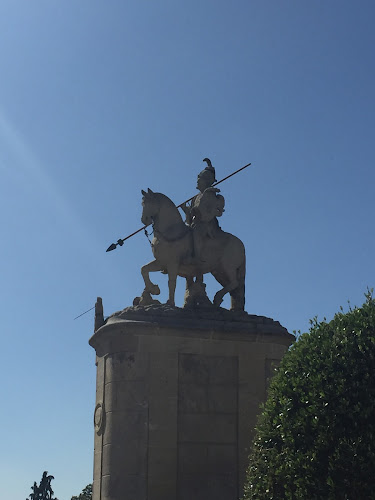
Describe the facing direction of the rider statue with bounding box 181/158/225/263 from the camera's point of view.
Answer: facing to the left of the viewer

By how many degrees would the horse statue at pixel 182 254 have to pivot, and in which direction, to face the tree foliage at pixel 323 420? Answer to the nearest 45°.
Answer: approximately 90° to its left

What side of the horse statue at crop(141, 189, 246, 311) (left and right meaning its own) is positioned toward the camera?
left

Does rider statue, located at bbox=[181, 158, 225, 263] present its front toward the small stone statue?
yes

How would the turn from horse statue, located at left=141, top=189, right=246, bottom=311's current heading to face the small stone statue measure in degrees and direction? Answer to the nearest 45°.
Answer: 0° — it already faces it

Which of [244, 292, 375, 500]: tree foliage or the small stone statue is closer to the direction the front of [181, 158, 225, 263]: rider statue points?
the small stone statue
